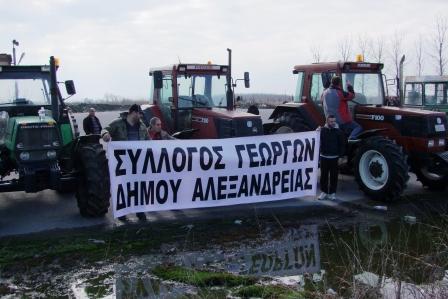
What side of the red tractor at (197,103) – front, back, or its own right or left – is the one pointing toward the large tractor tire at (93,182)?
right

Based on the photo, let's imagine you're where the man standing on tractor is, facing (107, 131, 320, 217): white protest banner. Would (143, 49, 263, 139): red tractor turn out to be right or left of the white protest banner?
right

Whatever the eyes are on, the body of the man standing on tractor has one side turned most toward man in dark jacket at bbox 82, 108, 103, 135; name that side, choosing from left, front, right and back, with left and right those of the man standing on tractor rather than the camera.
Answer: left

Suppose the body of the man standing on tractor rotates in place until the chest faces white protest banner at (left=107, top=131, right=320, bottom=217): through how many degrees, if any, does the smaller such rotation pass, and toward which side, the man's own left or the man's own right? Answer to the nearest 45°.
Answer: approximately 180°

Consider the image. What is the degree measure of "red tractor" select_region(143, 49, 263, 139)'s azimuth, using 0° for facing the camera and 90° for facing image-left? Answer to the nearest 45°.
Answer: approximately 315°

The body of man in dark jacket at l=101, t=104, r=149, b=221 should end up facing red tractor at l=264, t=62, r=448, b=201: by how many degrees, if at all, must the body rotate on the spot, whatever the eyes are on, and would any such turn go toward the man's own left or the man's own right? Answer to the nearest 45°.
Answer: approximately 45° to the man's own left

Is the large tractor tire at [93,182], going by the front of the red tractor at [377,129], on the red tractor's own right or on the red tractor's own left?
on the red tractor's own right

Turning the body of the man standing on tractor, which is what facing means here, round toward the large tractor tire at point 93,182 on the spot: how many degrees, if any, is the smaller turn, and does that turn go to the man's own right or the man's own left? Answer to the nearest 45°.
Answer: approximately 180°

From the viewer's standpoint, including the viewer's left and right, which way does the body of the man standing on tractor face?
facing away from the viewer and to the right of the viewer

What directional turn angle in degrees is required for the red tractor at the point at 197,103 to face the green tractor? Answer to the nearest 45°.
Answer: approximately 90° to its right

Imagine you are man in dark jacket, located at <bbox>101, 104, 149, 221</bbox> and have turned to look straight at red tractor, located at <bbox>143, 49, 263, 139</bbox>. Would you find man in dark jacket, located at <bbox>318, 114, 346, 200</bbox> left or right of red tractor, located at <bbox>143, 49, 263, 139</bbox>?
right

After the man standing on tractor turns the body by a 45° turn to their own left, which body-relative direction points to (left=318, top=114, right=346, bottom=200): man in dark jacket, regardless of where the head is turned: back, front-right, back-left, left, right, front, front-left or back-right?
back
